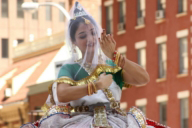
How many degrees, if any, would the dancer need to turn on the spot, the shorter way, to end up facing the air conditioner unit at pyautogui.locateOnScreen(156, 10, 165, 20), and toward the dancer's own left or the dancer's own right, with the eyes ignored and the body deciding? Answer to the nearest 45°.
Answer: approximately 180°

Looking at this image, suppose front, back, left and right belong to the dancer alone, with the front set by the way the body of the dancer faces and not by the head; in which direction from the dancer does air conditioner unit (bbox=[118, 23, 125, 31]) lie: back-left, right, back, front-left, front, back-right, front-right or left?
back

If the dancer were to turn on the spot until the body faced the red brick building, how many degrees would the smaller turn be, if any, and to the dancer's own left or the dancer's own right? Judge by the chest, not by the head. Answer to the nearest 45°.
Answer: approximately 180°

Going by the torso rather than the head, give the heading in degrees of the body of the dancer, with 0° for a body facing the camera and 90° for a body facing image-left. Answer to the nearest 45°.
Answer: approximately 0°

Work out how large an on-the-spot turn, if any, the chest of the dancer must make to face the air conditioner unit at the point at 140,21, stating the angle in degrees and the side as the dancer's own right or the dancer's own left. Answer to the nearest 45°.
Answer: approximately 180°
